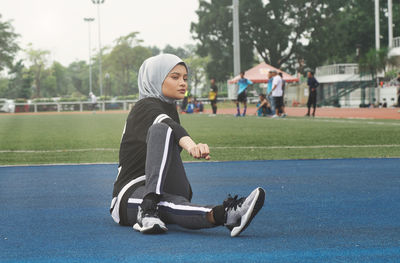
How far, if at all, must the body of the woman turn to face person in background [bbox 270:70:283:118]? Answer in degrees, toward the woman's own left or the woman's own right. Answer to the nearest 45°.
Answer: approximately 90° to the woman's own left

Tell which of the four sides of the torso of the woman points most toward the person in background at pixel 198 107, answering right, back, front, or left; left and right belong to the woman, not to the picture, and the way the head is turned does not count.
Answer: left

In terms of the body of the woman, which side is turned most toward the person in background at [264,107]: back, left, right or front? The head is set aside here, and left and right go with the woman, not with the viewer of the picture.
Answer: left

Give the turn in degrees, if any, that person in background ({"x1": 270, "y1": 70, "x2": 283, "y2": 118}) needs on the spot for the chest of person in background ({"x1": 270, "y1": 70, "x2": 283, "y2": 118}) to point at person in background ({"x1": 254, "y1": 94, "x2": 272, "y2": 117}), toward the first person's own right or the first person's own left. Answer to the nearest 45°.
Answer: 0° — they already face them

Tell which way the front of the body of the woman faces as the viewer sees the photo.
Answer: to the viewer's right

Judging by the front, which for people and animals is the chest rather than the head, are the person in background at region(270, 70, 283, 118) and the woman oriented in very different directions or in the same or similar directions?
very different directions

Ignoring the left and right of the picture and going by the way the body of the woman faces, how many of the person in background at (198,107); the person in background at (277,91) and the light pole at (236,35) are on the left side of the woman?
3
